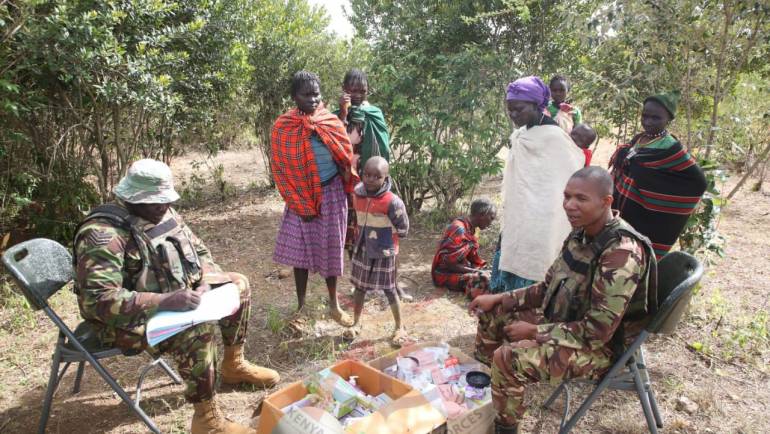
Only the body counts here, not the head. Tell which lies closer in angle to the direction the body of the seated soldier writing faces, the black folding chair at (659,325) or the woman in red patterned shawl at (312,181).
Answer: the black folding chair

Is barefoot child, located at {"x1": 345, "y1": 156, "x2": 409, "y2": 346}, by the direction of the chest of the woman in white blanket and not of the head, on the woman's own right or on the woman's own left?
on the woman's own right

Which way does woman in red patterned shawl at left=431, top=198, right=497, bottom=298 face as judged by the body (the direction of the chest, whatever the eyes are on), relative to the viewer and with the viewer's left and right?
facing to the right of the viewer

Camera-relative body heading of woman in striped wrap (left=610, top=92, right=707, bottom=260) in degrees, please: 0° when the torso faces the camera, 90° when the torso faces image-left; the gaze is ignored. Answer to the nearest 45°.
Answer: approximately 45°

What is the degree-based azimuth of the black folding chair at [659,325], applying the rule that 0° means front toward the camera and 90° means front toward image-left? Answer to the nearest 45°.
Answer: approximately 90°

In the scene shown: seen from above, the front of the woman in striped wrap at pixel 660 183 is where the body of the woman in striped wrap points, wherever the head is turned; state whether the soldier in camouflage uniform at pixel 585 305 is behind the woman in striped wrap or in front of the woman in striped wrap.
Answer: in front

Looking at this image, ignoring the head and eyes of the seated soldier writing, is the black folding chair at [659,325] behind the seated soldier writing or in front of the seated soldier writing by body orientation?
in front

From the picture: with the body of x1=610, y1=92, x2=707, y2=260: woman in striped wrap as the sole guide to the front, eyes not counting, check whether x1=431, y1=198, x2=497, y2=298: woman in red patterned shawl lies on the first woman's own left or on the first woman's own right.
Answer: on the first woman's own right
